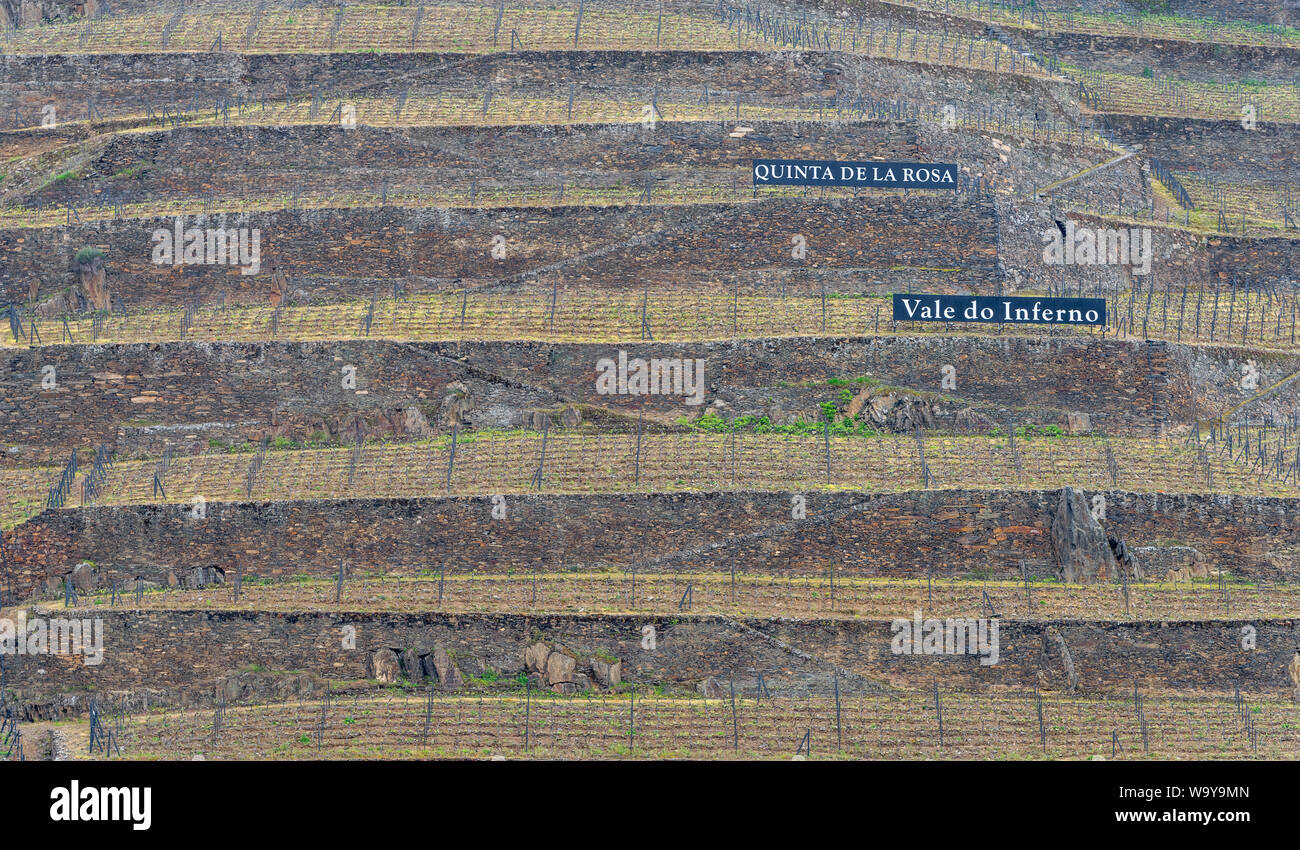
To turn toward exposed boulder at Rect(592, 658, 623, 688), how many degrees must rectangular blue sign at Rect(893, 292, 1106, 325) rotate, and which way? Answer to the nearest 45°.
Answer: approximately 45° to its right

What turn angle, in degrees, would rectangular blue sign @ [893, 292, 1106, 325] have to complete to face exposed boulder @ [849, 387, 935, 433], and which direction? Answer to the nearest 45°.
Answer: approximately 45° to its right

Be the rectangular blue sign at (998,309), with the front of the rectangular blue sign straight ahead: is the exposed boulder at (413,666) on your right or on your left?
on your right

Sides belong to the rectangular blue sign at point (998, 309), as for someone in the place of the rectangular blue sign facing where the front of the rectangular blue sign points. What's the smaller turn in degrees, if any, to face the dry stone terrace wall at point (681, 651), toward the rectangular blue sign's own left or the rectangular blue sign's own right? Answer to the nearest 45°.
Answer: approximately 45° to the rectangular blue sign's own right

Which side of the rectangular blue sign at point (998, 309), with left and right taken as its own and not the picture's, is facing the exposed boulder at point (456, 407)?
right

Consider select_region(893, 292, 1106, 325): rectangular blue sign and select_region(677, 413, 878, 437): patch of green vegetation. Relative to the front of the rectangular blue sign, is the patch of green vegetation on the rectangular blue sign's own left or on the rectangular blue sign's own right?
on the rectangular blue sign's own right

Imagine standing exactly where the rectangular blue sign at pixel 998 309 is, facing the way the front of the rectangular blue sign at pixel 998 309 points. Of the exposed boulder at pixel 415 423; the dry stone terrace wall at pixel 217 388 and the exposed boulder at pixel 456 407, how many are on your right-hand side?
3

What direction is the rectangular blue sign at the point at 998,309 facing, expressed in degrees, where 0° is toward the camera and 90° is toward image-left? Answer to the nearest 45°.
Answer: approximately 0°

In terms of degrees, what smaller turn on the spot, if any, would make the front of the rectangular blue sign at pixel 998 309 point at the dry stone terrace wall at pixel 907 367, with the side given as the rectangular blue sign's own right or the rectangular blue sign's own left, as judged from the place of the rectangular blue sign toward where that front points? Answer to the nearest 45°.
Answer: approximately 45° to the rectangular blue sign's own right

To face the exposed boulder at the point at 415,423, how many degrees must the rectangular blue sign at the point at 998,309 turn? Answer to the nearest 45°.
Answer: approximately 90° to its right

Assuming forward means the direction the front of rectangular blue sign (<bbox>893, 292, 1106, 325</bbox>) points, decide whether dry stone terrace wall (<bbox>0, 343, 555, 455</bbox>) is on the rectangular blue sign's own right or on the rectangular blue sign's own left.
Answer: on the rectangular blue sign's own right
